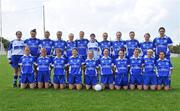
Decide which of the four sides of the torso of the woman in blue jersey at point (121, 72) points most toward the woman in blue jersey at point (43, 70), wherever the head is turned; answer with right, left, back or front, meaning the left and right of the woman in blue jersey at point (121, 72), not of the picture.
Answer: right

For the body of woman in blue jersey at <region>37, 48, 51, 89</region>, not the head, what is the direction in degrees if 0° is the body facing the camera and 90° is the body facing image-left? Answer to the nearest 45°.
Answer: approximately 0°

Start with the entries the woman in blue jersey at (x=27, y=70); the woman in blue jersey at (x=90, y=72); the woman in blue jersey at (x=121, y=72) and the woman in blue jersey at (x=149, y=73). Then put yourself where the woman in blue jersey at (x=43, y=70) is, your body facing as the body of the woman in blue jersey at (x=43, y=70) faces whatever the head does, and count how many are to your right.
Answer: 1

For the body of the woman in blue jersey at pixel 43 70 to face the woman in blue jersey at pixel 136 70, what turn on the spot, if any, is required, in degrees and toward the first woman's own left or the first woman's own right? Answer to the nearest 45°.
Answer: approximately 90° to the first woman's own left

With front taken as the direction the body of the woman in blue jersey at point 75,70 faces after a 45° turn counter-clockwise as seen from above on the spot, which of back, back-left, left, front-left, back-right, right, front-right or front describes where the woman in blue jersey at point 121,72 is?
front-left

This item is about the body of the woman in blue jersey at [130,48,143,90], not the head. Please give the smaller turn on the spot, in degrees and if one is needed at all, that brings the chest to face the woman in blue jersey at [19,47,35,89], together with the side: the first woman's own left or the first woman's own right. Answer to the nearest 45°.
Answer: approximately 90° to the first woman's own right

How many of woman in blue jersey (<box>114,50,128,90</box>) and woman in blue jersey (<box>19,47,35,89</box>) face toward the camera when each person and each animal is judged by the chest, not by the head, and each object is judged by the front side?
2

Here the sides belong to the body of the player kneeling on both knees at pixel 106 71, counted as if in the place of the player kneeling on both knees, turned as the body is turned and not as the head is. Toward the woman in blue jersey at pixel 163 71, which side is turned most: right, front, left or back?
left

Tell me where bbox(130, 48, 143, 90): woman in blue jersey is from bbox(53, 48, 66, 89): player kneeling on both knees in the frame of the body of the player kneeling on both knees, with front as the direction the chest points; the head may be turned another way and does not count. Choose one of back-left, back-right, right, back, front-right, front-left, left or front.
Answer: left

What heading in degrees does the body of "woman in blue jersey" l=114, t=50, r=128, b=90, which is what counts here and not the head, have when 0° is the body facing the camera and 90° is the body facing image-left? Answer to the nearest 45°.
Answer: approximately 0°
